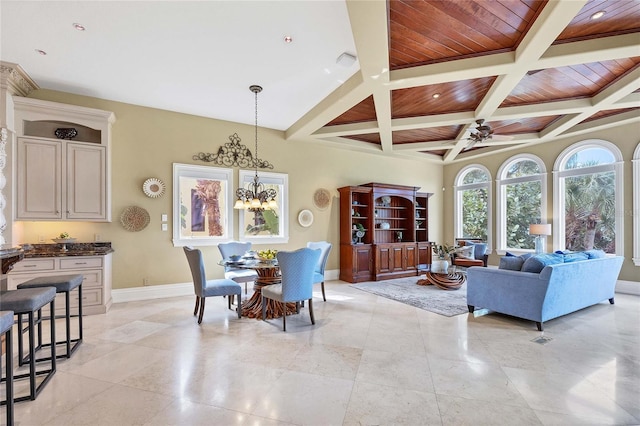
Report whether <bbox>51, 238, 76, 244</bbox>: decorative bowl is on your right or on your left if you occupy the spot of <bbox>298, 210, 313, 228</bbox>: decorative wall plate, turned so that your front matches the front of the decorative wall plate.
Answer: on your right

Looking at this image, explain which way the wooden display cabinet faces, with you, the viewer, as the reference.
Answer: facing the viewer and to the right of the viewer

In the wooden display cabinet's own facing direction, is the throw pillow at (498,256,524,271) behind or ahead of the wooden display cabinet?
ahead

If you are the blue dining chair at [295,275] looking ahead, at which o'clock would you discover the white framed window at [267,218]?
The white framed window is roughly at 1 o'clock from the blue dining chair.

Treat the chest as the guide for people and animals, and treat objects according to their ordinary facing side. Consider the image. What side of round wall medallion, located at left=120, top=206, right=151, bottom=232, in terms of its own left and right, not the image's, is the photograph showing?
front

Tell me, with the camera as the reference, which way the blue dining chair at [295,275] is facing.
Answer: facing away from the viewer and to the left of the viewer

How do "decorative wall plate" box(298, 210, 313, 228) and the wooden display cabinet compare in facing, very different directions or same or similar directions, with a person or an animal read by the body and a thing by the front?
same or similar directions

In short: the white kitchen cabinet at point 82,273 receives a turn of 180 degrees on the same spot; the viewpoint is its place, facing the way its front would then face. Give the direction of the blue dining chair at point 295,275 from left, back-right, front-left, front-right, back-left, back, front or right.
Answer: back-right

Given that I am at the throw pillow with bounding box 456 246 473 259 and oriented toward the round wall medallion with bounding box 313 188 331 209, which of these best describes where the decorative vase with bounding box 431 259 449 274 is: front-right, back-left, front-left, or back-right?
front-left

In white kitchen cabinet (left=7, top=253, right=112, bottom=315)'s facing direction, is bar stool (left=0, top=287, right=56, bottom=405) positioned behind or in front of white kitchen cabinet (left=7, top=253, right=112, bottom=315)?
in front

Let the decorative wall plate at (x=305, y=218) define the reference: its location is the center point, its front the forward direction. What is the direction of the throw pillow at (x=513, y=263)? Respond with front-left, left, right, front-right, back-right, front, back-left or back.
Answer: front

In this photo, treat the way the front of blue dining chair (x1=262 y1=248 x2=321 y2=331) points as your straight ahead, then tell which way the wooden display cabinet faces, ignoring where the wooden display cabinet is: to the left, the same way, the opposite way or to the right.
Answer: the opposite way

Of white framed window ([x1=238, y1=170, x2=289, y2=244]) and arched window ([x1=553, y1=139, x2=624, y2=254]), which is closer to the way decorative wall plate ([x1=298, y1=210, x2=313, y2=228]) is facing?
the arched window

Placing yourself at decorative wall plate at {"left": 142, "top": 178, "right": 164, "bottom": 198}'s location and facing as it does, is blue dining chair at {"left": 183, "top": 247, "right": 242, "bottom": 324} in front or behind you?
in front

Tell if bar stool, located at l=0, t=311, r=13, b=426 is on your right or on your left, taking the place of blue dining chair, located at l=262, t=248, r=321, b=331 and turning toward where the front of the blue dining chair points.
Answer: on your left

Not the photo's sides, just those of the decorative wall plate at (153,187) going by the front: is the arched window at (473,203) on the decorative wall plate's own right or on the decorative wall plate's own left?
on the decorative wall plate's own left

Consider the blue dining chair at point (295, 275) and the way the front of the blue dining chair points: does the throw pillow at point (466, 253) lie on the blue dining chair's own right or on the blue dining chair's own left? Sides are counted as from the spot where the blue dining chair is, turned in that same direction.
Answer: on the blue dining chair's own right

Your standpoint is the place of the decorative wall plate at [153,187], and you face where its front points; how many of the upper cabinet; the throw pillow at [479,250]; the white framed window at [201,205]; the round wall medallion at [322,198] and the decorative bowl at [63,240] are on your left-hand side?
3
